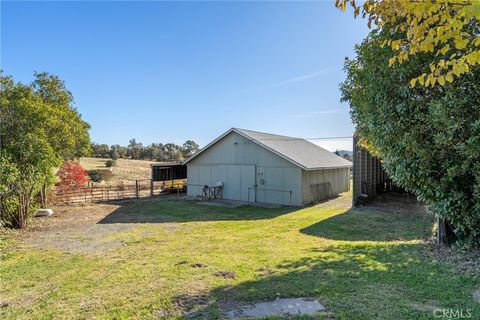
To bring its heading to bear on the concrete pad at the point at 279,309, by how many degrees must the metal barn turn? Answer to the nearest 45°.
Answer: approximately 45° to its left

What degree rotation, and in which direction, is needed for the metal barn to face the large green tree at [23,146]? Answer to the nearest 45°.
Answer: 0° — it already faces it

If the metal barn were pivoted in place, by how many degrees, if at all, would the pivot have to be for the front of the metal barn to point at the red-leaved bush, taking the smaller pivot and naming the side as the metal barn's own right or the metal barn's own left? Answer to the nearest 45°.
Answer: approximately 45° to the metal barn's own right

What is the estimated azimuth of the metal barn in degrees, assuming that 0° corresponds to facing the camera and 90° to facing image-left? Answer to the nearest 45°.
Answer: approximately 45°
